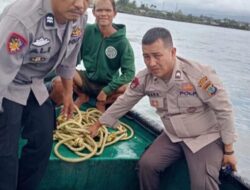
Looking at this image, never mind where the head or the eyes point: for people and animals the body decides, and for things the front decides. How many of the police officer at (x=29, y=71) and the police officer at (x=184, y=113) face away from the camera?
0

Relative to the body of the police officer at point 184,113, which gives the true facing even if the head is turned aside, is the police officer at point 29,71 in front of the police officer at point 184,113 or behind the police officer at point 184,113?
in front

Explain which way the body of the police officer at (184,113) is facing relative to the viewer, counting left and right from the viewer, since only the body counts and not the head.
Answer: facing the viewer and to the left of the viewer

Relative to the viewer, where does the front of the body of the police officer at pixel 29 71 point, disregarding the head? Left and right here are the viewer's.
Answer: facing the viewer and to the right of the viewer

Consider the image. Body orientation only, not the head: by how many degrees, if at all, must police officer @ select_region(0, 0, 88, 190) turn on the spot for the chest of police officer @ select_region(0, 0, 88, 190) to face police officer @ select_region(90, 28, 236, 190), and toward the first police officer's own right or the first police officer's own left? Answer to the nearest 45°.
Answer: approximately 45° to the first police officer's own left
